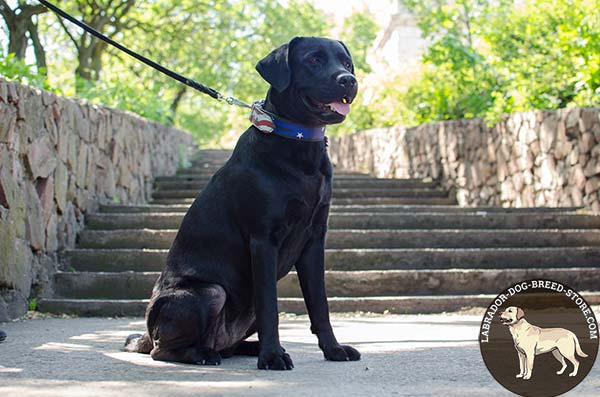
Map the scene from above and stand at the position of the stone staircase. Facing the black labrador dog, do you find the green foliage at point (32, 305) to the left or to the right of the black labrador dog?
right

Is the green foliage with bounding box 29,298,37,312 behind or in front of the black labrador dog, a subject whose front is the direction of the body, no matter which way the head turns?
behind

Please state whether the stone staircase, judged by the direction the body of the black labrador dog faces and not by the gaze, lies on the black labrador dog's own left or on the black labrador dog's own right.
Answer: on the black labrador dog's own left

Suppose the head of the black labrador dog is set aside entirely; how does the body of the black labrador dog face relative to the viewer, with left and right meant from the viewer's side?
facing the viewer and to the right of the viewer

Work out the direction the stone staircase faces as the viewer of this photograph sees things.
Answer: facing the viewer

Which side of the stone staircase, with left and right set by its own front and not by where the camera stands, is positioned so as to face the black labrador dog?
front

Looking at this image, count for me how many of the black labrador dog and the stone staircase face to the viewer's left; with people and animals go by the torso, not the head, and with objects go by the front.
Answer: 0

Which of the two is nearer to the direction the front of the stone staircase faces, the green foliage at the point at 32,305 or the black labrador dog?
the black labrador dog
